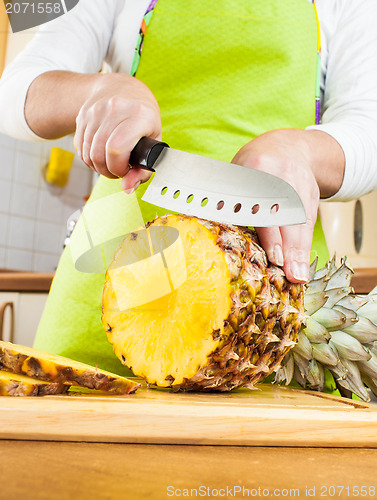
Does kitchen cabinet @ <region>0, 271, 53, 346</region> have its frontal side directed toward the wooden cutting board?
yes

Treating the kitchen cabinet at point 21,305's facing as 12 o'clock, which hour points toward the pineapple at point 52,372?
The pineapple is roughly at 12 o'clock from the kitchen cabinet.

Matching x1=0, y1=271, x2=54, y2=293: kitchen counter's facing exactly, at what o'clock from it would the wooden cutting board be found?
The wooden cutting board is roughly at 12 o'clock from the kitchen counter.

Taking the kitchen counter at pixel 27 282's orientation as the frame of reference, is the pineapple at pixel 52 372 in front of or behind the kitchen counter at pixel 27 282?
in front

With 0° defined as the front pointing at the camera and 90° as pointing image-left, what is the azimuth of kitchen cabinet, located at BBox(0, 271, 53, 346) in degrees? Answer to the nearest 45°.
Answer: approximately 0°
